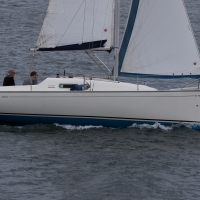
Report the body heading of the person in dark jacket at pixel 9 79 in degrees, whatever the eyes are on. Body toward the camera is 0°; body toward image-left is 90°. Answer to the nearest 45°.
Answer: approximately 270°

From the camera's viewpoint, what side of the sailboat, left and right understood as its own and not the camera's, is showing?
right

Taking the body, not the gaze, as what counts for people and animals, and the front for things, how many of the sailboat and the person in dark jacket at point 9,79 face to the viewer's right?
2

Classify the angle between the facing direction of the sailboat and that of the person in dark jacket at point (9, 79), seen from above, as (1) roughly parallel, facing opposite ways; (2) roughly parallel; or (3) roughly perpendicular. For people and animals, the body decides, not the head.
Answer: roughly parallel
